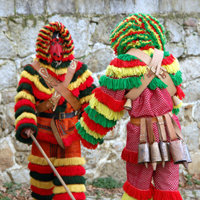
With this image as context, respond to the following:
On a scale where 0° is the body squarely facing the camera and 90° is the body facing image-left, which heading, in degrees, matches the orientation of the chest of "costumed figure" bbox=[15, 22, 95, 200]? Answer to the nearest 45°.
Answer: approximately 0°

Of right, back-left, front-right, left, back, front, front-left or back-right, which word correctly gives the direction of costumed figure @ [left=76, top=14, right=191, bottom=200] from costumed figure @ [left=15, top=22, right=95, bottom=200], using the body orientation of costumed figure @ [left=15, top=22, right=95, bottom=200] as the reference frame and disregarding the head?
front-left

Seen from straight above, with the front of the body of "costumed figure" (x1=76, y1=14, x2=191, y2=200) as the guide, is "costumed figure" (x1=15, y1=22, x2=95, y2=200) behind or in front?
in front
